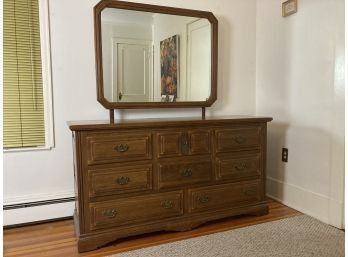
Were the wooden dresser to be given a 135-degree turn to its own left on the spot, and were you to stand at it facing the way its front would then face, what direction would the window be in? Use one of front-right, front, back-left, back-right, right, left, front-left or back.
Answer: left

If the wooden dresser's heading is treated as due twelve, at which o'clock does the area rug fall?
The area rug is roughly at 11 o'clock from the wooden dresser.

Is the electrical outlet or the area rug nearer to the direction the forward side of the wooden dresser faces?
the area rug

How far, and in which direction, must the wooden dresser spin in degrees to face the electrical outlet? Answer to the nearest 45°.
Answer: approximately 90° to its left
